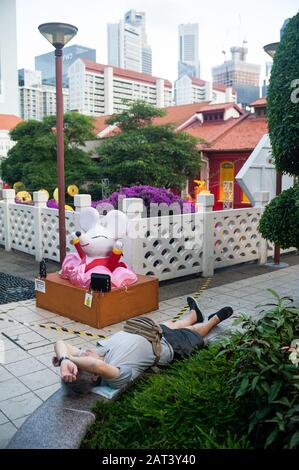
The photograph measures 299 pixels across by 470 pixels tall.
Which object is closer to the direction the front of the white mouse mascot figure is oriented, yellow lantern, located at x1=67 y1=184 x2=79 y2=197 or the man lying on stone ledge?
the man lying on stone ledge

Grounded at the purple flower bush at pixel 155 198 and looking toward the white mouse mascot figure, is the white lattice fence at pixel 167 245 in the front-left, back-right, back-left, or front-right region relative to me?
front-left

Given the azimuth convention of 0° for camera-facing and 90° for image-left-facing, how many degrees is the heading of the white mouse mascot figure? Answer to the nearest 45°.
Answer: approximately 45°

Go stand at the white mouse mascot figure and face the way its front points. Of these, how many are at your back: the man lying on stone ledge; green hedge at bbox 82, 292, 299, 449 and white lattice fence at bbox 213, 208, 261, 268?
1

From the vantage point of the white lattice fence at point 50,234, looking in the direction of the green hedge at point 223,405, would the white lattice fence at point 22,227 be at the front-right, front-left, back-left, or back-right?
back-right

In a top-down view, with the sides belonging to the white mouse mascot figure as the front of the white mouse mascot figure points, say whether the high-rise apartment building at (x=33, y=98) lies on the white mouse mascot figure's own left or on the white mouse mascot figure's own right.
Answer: on the white mouse mascot figure's own right

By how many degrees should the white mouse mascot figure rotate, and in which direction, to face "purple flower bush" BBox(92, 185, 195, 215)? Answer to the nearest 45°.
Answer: approximately 135° to its right

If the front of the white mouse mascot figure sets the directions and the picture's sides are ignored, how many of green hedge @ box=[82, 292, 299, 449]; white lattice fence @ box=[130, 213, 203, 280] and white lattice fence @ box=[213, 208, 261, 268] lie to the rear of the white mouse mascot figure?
2

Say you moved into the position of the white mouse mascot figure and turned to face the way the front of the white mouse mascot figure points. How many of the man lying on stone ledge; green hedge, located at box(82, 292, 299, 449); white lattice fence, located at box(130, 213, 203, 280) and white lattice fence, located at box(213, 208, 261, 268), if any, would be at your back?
2

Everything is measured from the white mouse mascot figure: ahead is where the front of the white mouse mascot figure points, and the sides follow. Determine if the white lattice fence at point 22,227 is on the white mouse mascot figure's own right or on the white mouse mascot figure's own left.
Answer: on the white mouse mascot figure's own right

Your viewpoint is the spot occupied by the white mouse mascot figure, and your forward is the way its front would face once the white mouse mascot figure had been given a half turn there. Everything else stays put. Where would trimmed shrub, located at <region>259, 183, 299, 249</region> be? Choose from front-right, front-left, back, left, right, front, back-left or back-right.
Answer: front-right
